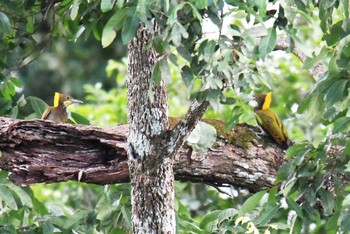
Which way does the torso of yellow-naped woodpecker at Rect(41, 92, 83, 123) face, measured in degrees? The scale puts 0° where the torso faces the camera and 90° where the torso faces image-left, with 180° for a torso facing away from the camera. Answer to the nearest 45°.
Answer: approximately 270°

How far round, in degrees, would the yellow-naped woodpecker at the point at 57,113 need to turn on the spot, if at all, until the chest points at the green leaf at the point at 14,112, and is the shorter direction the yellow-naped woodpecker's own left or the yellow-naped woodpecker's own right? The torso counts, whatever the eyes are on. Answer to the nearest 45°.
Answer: approximately 135° to the yellow-naped woodpecker's own right

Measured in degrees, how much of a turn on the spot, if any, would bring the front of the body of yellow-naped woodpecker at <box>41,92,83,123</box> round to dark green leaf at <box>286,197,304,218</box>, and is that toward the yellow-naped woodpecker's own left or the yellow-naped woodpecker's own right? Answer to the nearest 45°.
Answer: approximately 45° to the yellow-naped woodpecker's own right
